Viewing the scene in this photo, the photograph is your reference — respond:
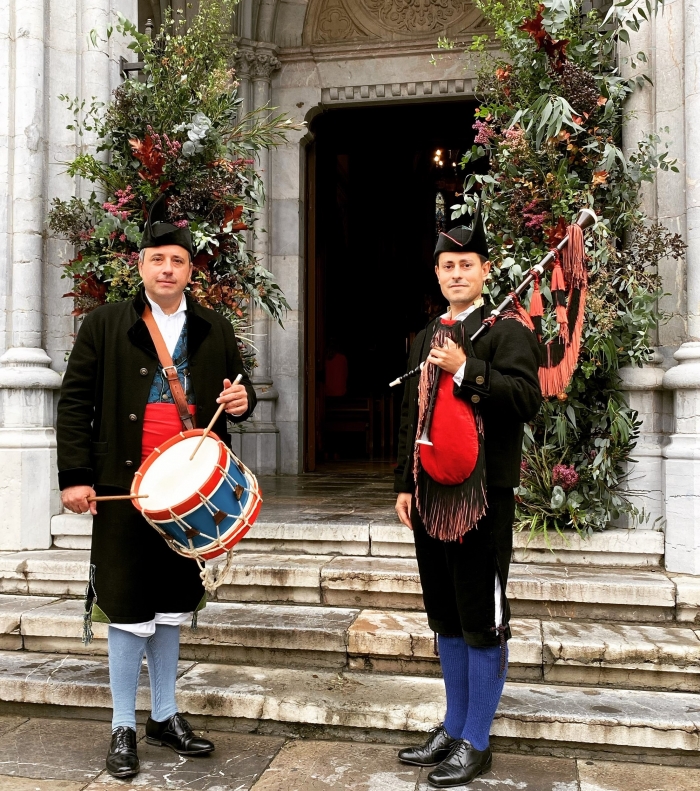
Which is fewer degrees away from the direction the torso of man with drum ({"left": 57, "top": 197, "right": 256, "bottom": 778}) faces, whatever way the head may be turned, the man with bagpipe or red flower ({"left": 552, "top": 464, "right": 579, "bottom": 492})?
the man with bagpipe

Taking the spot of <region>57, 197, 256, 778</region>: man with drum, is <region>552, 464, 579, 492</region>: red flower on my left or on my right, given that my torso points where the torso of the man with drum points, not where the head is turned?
on my left

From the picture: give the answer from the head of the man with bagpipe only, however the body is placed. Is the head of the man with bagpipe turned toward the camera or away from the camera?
toward the camera

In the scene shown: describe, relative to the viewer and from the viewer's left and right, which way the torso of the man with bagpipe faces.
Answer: facing the viewer and to the left of the viewer

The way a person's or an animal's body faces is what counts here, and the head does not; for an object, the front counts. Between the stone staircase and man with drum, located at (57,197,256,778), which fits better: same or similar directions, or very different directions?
same or similar directions

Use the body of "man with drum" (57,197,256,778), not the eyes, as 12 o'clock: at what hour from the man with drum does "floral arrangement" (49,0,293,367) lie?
The floral arrangement is roughly at 6 o'clock from the man with drum.

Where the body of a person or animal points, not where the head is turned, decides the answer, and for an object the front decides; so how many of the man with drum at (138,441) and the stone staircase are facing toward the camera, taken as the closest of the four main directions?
2

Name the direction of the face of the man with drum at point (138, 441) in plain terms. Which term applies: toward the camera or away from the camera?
toward the camera

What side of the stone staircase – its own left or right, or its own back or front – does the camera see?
front

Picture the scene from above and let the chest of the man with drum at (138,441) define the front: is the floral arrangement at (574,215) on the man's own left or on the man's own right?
on the man's own left

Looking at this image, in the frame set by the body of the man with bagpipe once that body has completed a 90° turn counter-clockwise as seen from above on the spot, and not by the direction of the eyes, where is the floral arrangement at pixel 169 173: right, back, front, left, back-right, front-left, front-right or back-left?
back

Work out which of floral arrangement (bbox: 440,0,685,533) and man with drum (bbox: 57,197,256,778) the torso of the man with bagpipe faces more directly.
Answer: the man with drum

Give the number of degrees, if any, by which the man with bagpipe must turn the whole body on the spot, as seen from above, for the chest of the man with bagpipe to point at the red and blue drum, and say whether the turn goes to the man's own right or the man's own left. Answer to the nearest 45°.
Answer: approximately 45° to the man's own right

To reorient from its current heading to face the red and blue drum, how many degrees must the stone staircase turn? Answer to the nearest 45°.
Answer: approximately 45° to its right
